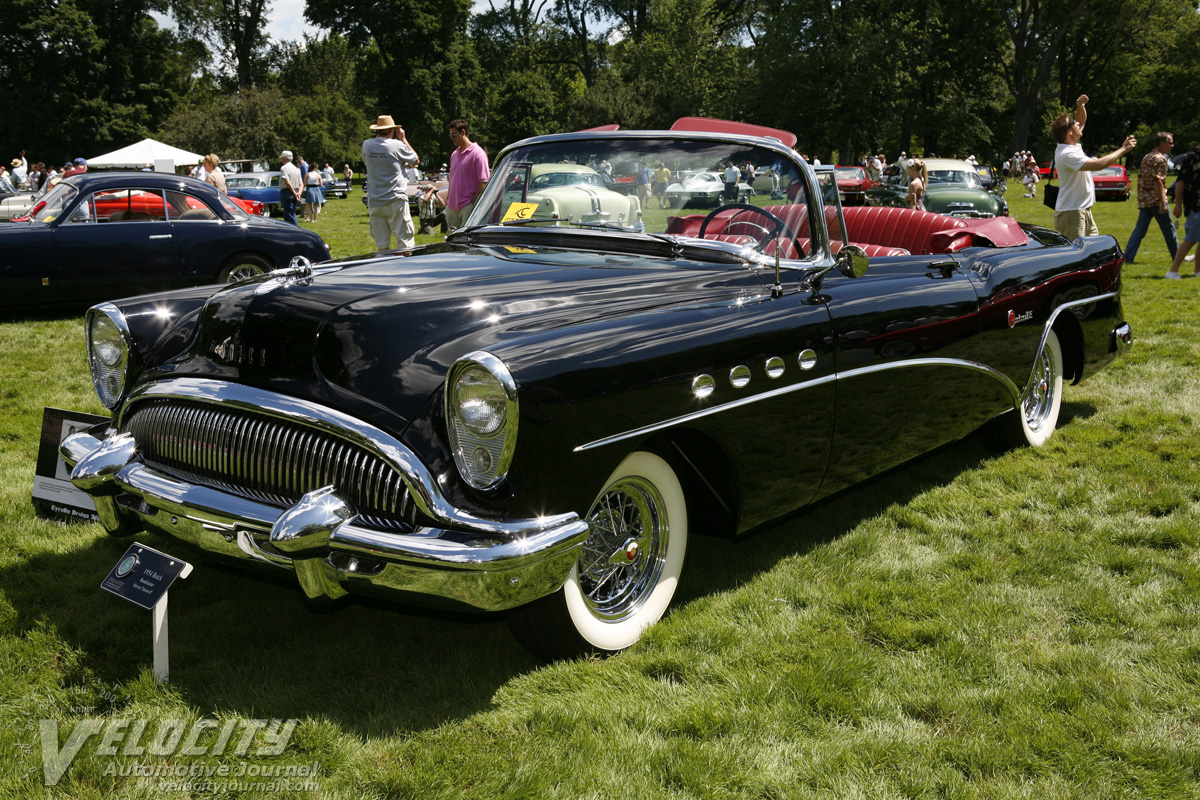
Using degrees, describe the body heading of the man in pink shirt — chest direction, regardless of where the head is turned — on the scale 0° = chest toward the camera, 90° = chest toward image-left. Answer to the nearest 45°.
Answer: approximately 45°

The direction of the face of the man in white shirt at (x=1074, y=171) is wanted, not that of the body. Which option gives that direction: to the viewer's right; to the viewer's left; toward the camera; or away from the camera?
to the viewer's right

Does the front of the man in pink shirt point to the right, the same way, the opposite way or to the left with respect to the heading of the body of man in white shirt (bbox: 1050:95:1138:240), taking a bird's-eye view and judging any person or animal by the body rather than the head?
to the right

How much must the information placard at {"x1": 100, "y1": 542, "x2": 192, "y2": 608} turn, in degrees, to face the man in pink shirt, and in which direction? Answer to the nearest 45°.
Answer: approximately 180°

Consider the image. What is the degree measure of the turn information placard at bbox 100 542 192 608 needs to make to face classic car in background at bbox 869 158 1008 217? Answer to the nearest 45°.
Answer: approximately 180°

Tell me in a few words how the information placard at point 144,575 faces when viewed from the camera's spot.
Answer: facing the viewer and to the left of the viewer

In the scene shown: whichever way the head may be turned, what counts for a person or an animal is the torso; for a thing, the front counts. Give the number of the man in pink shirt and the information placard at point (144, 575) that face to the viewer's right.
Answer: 0

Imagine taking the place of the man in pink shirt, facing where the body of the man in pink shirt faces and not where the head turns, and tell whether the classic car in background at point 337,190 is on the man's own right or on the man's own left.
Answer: on the man's own right

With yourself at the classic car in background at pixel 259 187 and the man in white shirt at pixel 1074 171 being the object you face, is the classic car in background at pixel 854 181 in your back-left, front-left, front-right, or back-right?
front-left
